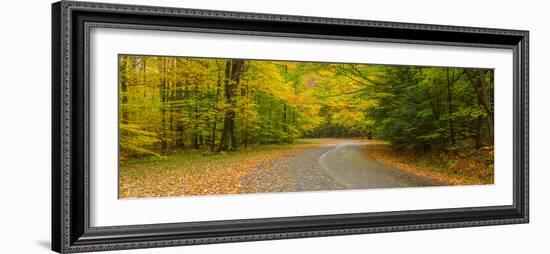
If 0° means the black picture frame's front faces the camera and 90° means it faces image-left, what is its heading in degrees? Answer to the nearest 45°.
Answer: approximately 315°
